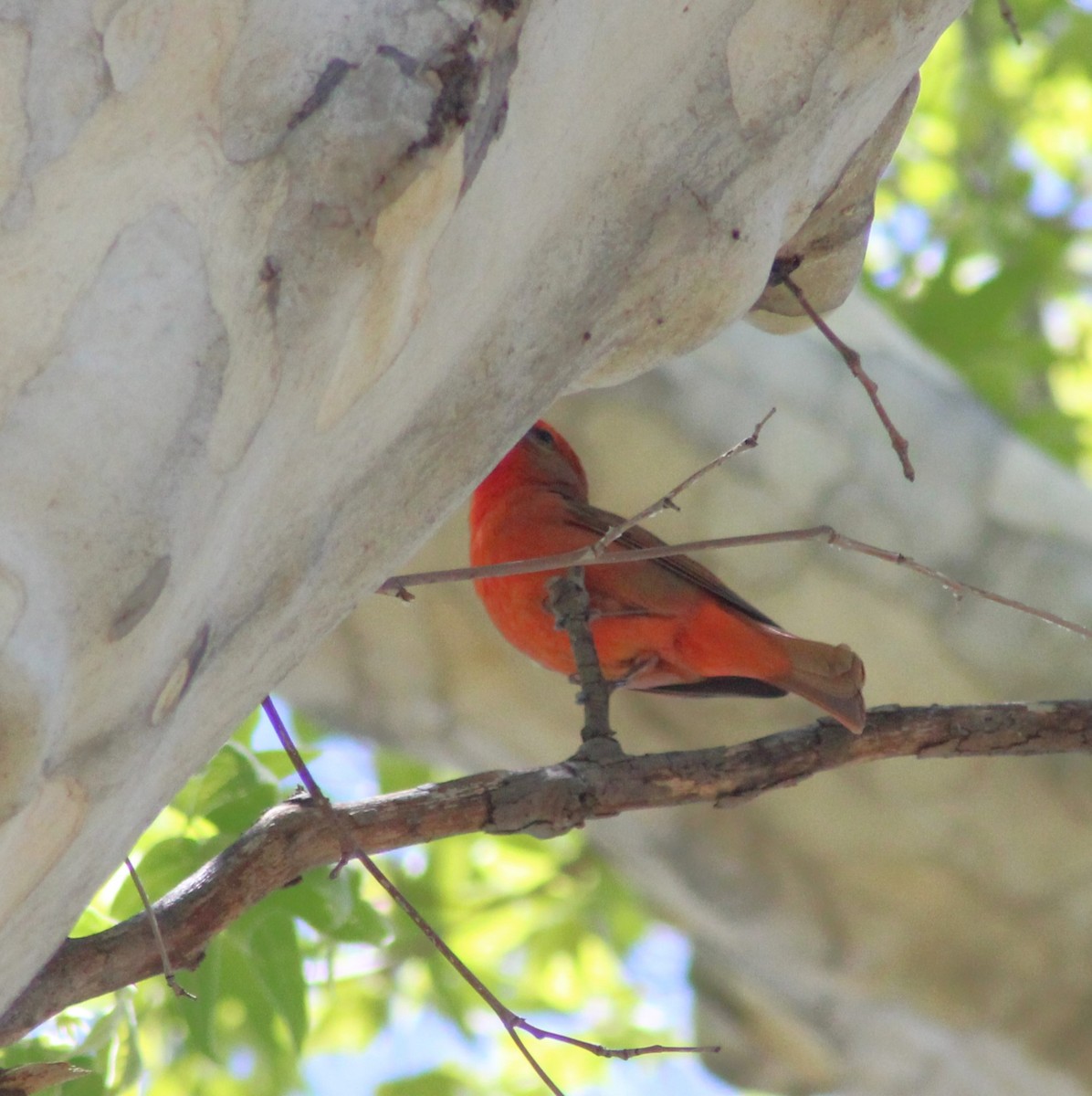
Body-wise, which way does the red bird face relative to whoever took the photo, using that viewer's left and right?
facing to the left of the viewer

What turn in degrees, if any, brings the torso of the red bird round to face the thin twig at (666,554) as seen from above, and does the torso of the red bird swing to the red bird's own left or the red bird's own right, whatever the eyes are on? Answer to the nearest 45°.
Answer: approximately 90° to the red bird's own left

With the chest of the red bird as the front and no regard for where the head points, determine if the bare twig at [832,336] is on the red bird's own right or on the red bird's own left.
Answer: on the red bird's own left
